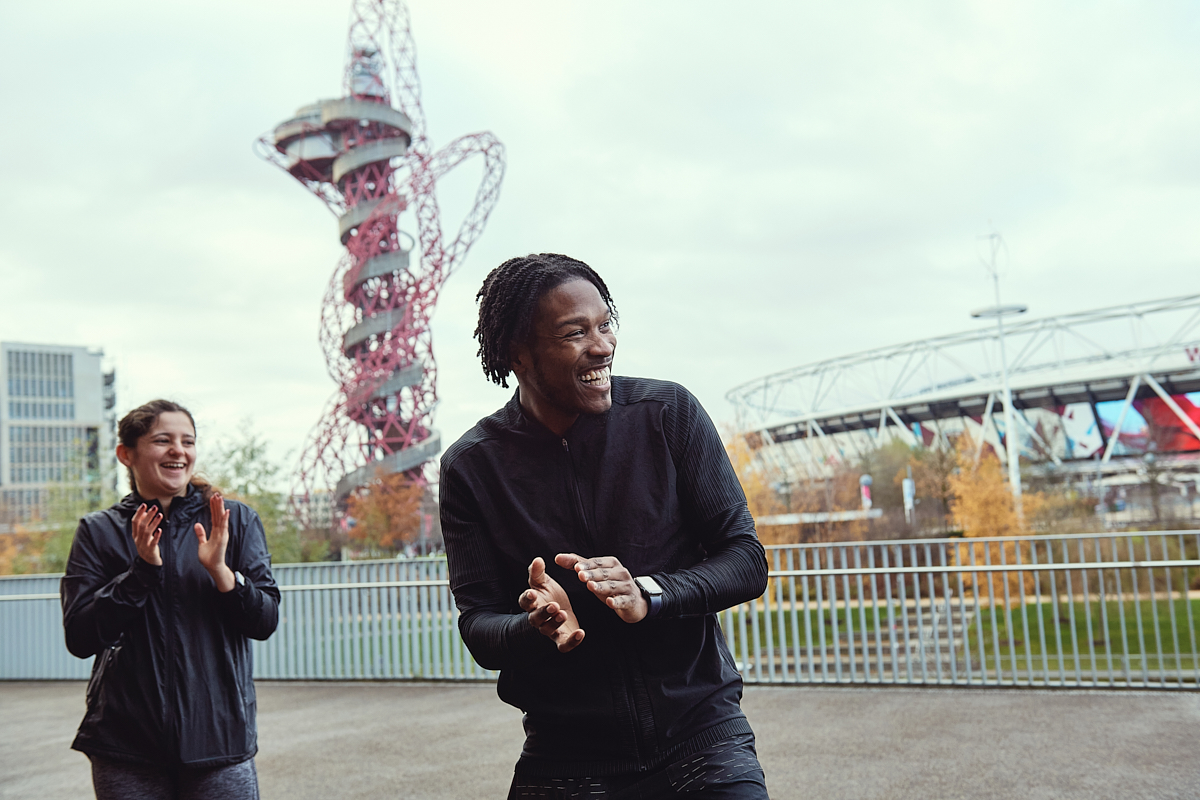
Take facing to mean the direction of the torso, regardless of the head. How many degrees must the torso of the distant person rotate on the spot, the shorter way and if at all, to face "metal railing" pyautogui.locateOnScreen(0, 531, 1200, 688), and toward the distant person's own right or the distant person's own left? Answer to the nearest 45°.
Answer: approximately 135° to the distant person's own left

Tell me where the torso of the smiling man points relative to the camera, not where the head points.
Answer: toward the camera

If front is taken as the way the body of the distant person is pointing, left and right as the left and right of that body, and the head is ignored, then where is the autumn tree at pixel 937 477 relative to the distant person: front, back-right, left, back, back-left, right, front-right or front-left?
back-left

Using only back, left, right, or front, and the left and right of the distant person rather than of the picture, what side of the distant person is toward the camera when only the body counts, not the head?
front

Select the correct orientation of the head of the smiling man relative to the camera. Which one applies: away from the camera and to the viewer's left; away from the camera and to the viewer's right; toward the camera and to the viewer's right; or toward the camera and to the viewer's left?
toward the camera and to the viewer's right

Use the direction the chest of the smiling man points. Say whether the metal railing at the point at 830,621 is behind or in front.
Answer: behind

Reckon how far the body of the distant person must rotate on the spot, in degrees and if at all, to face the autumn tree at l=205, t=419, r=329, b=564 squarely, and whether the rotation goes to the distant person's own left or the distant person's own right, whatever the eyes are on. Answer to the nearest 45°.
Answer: approximately 180°

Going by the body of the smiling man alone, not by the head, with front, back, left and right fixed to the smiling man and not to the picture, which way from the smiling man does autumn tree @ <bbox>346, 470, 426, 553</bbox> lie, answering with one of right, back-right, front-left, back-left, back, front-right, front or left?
back

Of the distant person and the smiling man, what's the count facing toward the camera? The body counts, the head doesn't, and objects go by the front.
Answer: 2

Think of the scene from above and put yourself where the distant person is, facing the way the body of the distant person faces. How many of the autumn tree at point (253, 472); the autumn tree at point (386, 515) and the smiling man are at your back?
2

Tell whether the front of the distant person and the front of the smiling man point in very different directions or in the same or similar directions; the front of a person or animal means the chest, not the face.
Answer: same or similar directions

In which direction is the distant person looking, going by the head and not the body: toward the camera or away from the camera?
toward the camera
